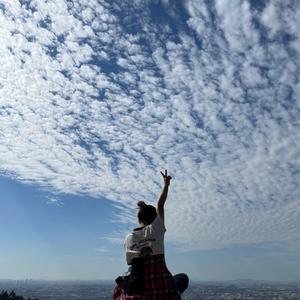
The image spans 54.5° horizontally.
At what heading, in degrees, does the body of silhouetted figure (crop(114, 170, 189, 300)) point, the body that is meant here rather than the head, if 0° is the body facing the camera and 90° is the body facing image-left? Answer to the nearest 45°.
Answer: approximately 180°
